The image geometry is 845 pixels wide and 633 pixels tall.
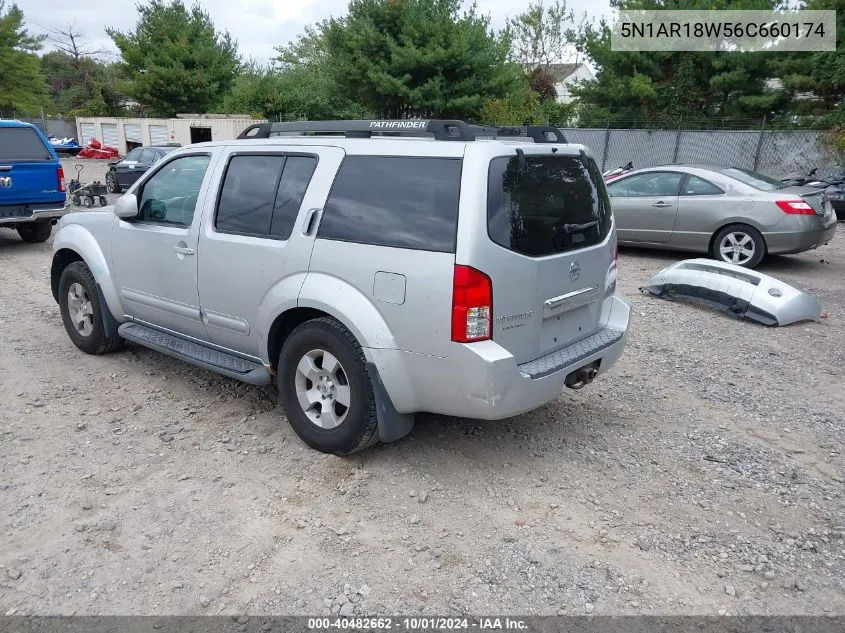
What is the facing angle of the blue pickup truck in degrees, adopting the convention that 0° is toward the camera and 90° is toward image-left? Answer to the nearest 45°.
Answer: approximately 180°

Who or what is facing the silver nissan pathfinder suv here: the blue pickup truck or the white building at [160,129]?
the white building

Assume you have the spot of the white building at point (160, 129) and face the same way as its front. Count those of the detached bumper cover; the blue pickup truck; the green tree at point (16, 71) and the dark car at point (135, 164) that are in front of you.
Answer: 3

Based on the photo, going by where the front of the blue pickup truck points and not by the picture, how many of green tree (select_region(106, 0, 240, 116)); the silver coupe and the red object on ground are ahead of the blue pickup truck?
2

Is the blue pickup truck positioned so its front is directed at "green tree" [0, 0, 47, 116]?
yes

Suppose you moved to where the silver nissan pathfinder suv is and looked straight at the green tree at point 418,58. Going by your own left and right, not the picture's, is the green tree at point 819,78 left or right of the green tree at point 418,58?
right

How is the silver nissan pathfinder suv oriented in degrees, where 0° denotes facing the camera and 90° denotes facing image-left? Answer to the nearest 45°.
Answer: approximately 135°

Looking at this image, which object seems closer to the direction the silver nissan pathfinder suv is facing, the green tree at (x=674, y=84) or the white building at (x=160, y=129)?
the white building

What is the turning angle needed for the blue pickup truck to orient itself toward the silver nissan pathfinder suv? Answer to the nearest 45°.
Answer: approximately 180°

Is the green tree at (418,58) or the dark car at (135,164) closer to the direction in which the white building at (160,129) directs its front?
the dark car

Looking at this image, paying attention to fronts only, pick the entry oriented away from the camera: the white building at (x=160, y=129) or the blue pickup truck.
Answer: the blue pickup truck

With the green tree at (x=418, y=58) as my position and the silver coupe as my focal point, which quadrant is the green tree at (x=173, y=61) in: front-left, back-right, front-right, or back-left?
back-right

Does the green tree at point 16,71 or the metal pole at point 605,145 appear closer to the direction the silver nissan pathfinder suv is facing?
the green tree

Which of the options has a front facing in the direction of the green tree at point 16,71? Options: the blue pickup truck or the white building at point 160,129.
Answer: the blue pickup truck
